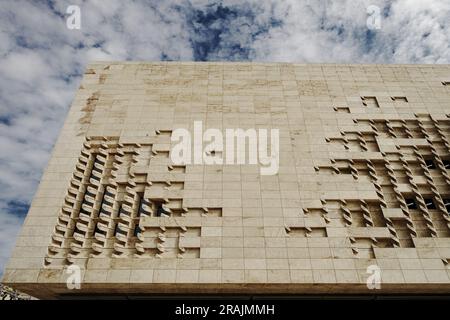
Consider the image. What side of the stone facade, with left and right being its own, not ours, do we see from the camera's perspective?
front
